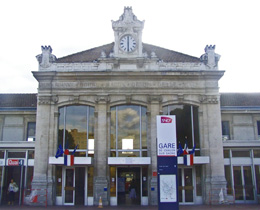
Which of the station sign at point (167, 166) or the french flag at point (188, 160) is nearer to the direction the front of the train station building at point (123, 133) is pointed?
the station sign

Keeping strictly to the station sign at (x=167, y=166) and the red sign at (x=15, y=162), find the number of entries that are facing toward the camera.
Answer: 2

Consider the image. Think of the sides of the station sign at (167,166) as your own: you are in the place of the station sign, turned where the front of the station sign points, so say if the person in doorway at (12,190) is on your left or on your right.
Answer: on your right

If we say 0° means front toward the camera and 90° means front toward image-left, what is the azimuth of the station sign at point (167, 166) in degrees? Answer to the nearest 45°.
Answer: approximately 0°

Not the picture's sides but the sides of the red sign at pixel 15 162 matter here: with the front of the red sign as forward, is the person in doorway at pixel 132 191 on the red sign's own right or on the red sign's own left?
on the red sign's own left

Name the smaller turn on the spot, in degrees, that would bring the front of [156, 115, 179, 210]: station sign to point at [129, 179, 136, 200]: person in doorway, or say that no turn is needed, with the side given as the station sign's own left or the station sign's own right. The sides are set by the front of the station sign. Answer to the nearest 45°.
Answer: approximately 180°
